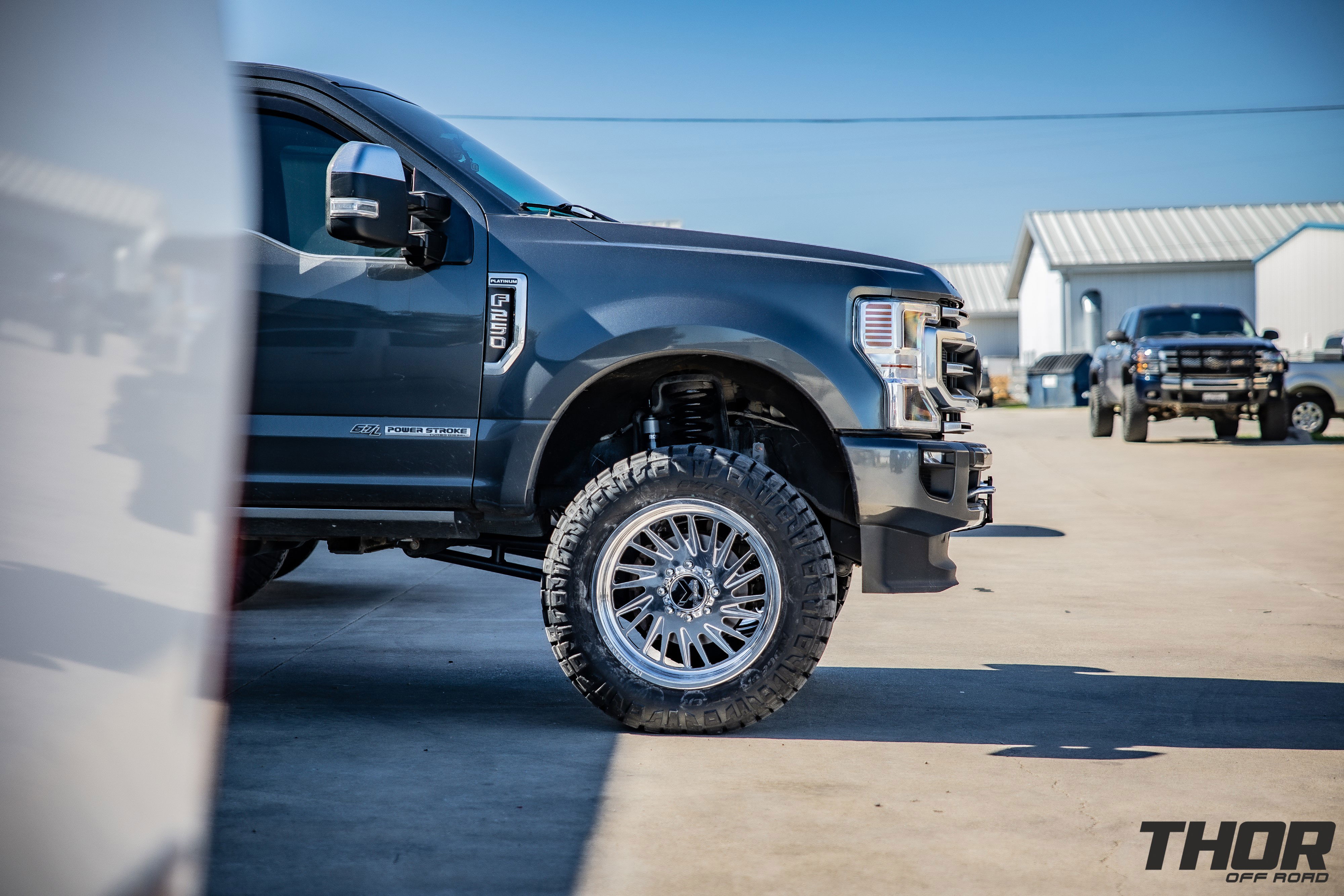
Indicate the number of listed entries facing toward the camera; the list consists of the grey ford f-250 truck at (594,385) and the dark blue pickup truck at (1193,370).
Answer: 1

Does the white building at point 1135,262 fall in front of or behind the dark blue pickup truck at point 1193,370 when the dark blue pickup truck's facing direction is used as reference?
behind

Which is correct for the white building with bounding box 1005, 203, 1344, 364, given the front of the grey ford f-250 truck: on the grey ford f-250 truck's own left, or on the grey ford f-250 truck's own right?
on the grey ford f-250 truck's own left

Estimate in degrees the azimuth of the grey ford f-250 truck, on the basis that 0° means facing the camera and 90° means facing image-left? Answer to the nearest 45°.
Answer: approximately 270°

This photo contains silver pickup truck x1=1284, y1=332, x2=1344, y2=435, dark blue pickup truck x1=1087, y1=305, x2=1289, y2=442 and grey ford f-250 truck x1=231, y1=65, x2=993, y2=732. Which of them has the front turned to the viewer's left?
the silver pickup truck

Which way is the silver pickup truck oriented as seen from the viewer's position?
to the viewer's left
